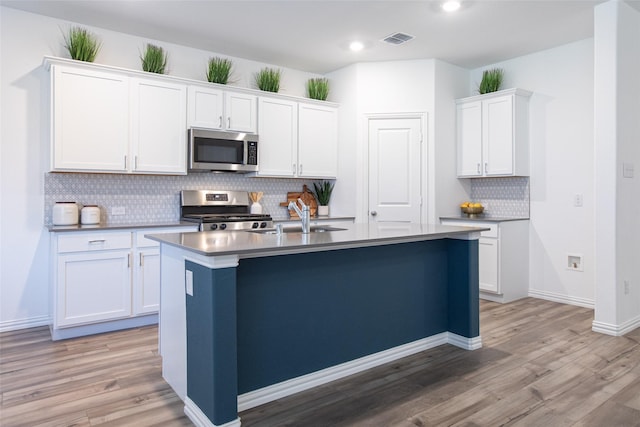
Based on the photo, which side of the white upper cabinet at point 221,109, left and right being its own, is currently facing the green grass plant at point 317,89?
left

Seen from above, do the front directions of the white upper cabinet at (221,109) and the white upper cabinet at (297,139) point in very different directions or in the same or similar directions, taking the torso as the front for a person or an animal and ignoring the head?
same or similar directions

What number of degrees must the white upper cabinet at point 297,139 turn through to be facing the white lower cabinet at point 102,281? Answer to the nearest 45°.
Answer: approximately 90° to its right

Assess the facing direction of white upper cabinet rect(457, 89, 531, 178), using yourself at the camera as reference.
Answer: facing the viewer and to the left of the viewer

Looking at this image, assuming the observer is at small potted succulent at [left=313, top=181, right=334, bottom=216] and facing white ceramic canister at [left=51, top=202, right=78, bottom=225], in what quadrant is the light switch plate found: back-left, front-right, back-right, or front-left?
back-left

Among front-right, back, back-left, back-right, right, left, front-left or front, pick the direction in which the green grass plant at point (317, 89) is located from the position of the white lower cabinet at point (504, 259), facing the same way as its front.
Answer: front-right

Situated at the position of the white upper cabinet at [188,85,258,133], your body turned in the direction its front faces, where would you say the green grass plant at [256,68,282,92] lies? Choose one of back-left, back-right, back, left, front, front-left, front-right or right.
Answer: left

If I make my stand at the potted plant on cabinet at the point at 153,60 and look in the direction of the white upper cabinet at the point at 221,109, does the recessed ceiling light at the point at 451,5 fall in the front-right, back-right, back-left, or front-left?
front-right

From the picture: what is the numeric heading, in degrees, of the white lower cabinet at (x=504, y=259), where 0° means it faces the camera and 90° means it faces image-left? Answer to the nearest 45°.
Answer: approximately 45°

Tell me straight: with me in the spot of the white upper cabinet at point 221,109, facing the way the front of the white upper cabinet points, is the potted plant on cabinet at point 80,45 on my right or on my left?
on my right

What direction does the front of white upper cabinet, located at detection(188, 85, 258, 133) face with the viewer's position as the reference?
facing the viewer and to the right of the viewer

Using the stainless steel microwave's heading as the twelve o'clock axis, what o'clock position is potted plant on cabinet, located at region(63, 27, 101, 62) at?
The potted plant on cabinet is roughly at 4 o'clock from the stainless steel microwave.

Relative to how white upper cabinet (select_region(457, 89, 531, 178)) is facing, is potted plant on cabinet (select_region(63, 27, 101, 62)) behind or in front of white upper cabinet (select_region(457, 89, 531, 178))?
in front

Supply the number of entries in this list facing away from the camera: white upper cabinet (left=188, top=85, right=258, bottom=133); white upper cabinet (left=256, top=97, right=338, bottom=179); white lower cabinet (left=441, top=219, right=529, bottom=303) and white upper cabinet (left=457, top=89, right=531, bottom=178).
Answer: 0

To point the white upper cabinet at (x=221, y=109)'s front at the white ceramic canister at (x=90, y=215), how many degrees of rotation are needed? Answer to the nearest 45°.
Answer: approximately 135° to its right

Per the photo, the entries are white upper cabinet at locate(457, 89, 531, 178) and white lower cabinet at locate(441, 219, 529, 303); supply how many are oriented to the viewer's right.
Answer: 0
